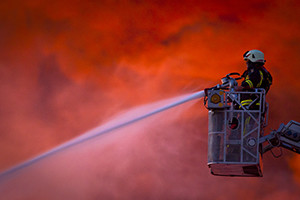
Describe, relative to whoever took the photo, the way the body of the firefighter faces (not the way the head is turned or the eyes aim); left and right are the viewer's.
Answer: facing to the left of the viewer

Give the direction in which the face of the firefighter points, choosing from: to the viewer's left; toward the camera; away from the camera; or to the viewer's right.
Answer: to the viewer's left
